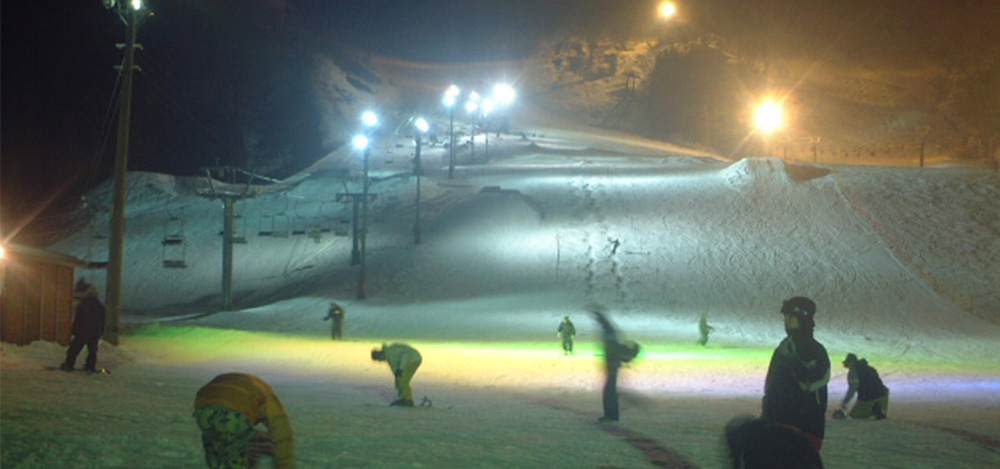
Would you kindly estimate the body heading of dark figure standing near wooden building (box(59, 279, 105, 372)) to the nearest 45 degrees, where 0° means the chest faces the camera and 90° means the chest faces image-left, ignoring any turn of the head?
approximately 90°

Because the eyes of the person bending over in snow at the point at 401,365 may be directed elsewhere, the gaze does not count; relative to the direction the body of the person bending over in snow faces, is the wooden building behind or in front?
in front

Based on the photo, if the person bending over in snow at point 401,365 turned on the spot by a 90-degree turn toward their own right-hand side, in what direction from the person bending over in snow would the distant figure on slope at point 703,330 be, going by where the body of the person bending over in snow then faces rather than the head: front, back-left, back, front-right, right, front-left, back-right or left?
front-right

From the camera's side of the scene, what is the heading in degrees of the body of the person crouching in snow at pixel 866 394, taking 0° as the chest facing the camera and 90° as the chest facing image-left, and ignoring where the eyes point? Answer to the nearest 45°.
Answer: approximately 90°

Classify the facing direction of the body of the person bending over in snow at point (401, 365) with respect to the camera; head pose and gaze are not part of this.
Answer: to the viewer's left

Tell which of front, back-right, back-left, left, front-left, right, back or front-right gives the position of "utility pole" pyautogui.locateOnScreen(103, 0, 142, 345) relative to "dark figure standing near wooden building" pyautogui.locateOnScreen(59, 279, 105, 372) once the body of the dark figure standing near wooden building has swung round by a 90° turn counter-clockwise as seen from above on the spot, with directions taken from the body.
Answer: back

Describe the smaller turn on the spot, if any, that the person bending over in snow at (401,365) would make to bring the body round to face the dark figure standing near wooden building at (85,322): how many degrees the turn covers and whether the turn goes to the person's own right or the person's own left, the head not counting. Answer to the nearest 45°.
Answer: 0° — they already face them

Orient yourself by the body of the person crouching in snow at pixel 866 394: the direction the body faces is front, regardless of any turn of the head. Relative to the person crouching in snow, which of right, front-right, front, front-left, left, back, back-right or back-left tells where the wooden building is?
front

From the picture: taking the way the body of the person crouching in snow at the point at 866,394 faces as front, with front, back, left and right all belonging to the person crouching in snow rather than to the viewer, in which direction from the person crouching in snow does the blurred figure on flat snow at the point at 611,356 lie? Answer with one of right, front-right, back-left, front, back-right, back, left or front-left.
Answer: front-left
